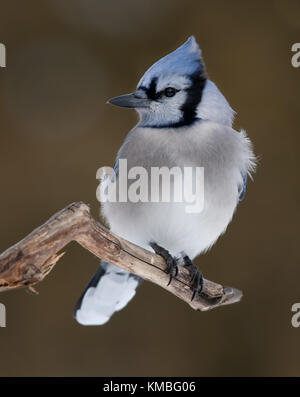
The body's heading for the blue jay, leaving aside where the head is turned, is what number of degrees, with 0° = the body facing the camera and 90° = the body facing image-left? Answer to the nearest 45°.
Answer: approximately 315°
